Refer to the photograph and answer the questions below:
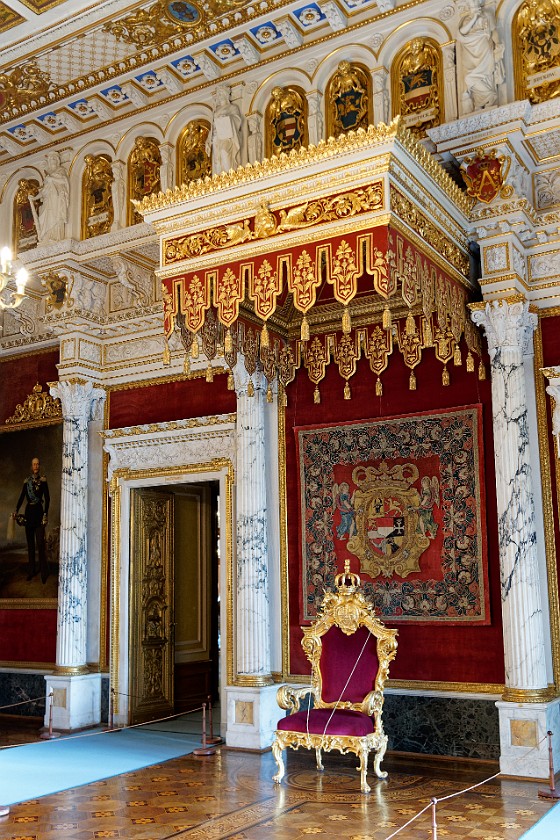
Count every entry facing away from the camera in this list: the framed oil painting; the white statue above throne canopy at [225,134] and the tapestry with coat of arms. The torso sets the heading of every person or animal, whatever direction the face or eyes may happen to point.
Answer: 0

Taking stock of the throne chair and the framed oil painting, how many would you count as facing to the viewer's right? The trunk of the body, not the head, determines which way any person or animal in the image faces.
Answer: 0

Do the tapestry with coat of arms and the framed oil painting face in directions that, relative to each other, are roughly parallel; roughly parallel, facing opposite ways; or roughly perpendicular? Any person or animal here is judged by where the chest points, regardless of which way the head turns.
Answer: roughly parallel

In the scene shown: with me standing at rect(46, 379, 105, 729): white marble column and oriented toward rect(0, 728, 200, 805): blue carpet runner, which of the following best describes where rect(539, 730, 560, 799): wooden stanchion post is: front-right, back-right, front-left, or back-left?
front-left

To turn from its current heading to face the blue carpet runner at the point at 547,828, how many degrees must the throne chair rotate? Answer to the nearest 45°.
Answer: approximately 90° to its left

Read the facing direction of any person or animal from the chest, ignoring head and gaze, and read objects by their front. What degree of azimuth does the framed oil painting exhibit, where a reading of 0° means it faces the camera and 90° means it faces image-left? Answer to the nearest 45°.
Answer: approximately 45°

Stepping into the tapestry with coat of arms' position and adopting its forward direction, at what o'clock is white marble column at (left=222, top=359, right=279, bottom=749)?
The white marble column is roughly at 2 o'clock from the tapestry with coat of arms.

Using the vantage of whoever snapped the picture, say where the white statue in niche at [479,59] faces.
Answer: facing the viewer and to the left of the viewer

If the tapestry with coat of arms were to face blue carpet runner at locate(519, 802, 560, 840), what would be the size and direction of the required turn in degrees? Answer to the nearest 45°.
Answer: approximately 45° to its left
